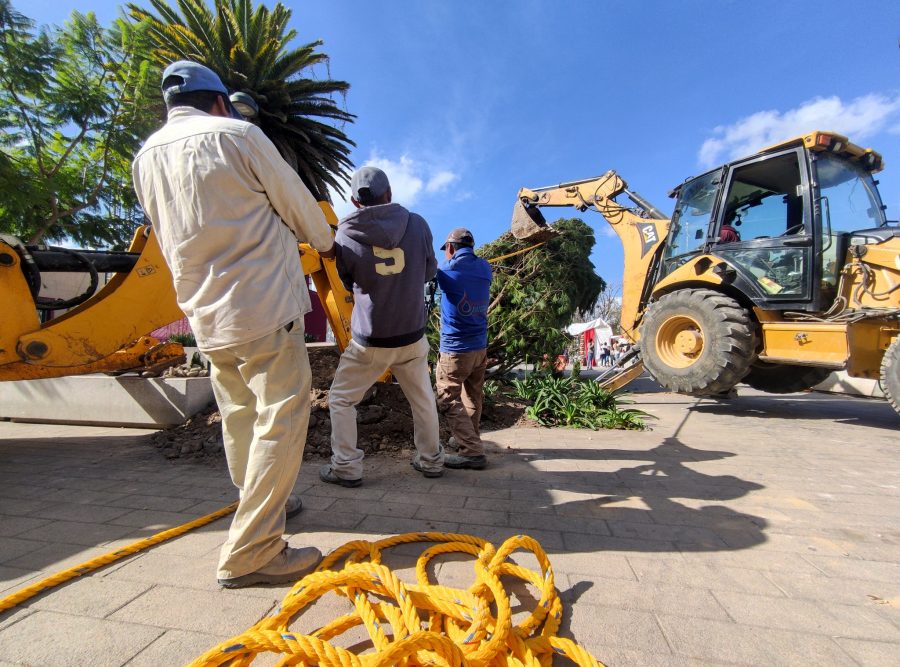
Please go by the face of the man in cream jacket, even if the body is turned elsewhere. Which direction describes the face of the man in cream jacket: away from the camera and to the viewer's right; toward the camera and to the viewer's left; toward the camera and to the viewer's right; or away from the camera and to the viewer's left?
away from the camera and to the viewer's right

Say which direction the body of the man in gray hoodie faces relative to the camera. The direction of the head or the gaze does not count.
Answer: away from the camera

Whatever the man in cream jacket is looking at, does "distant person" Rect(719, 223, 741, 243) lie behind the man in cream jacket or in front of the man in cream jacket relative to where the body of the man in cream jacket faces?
in front

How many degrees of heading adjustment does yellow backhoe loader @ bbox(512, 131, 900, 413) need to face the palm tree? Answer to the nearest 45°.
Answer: approximately 135° to its right

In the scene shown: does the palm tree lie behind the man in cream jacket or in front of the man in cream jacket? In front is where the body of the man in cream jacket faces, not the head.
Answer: in front

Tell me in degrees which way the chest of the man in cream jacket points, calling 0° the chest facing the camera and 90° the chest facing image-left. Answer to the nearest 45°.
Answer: approximately 225°

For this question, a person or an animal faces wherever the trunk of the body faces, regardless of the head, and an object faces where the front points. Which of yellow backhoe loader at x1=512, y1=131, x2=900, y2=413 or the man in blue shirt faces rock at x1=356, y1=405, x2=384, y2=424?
the man in blue shirt

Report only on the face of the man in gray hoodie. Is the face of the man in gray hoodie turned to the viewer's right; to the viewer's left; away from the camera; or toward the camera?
away from the camera

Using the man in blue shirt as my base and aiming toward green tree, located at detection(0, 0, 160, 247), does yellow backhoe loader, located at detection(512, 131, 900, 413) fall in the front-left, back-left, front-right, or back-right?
back-right

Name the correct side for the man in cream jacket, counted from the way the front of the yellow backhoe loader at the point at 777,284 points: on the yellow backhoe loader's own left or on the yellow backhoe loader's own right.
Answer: on the yellow backhoe loader's own right

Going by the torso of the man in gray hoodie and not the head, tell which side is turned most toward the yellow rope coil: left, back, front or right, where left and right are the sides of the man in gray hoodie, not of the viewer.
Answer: back

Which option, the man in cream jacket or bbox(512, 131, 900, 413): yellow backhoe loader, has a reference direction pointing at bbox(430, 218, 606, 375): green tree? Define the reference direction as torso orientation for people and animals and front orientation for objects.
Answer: the man in cream jacket

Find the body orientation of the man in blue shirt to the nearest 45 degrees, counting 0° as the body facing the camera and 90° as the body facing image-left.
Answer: approximately 135°

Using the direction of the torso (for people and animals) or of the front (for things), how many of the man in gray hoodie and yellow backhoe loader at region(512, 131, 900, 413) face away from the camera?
1

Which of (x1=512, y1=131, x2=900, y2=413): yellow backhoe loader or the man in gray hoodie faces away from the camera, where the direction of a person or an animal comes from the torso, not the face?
the man in gray hoodie

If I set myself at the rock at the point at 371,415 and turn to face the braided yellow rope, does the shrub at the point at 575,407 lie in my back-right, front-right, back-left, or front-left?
back-left

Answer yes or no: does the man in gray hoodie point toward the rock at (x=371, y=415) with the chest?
yes
